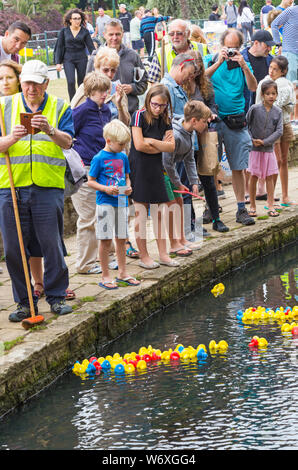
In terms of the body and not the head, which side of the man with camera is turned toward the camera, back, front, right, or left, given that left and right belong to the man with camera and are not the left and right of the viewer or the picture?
front

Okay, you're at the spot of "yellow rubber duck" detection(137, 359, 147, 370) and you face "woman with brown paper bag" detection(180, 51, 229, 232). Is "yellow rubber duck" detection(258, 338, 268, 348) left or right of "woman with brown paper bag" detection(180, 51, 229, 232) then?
right

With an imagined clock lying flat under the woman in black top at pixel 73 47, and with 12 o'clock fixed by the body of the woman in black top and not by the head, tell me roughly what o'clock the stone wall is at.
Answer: The stone wall is roughly at 12 o'clock from the woman in black top.

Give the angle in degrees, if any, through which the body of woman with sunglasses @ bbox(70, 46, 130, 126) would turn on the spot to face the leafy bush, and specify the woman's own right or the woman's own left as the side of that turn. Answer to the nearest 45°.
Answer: approximately 135° to the woman's own left

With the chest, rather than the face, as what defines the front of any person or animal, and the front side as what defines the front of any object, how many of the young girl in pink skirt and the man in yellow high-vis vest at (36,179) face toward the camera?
2

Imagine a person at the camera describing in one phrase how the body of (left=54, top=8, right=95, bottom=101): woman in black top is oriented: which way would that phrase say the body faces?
toward the camera

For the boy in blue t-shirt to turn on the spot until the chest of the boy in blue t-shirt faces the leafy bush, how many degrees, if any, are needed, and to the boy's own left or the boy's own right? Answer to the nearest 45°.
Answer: approximately 135° to the boy's own left

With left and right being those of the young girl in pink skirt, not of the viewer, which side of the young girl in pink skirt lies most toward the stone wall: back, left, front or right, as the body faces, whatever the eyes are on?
front

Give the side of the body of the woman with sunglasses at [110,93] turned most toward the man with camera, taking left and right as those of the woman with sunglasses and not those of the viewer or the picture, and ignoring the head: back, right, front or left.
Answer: left

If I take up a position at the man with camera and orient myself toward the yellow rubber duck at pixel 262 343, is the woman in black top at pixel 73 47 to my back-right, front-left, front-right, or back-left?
back-right

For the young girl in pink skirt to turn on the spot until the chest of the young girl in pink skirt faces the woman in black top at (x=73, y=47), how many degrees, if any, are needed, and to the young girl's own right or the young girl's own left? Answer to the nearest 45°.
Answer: approximately 135° to the young girl's own right

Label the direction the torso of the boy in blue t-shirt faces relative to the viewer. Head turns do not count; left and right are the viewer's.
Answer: facing the viewer and to the right of the viewer

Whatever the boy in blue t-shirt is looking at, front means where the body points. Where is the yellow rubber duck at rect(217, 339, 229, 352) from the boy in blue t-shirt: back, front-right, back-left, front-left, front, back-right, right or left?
front

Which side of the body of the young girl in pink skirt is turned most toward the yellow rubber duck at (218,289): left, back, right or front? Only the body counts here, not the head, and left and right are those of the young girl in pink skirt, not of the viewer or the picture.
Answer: front

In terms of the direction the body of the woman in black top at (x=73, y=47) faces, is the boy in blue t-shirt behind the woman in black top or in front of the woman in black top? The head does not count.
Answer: in front
